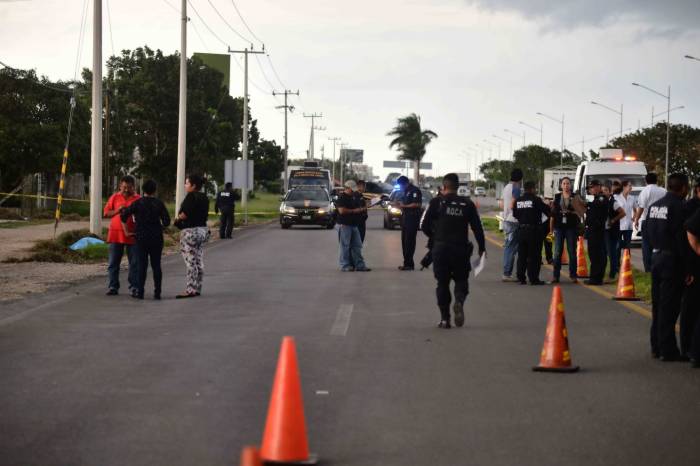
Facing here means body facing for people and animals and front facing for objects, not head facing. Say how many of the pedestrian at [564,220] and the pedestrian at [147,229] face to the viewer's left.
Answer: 0

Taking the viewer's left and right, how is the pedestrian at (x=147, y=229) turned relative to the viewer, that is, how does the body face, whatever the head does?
facing away from the viewer

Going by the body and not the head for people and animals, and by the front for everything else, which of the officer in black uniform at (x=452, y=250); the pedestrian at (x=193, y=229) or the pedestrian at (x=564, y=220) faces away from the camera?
the officer in black uniform

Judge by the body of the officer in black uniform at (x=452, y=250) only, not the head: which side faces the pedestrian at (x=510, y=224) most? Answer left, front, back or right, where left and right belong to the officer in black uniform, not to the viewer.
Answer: front

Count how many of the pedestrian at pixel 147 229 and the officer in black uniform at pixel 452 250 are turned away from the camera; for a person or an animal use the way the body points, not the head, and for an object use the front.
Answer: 2

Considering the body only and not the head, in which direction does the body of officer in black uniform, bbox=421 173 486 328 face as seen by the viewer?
away from the camera

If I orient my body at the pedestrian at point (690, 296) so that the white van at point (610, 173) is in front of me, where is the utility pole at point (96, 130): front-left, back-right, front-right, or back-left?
front-left
